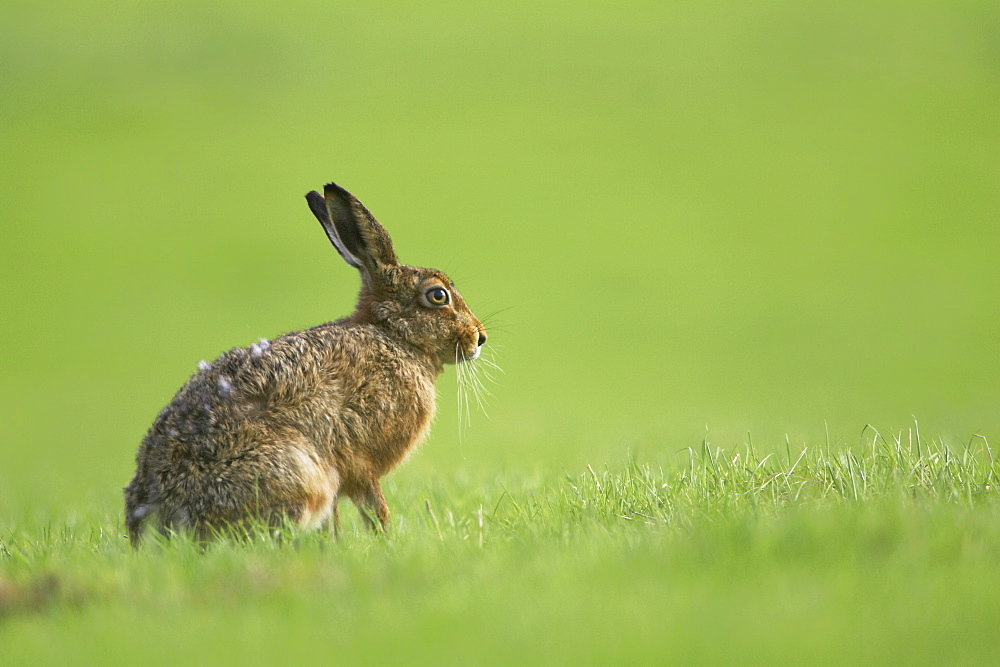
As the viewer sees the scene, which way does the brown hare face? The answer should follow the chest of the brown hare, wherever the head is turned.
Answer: to the viewer's right
